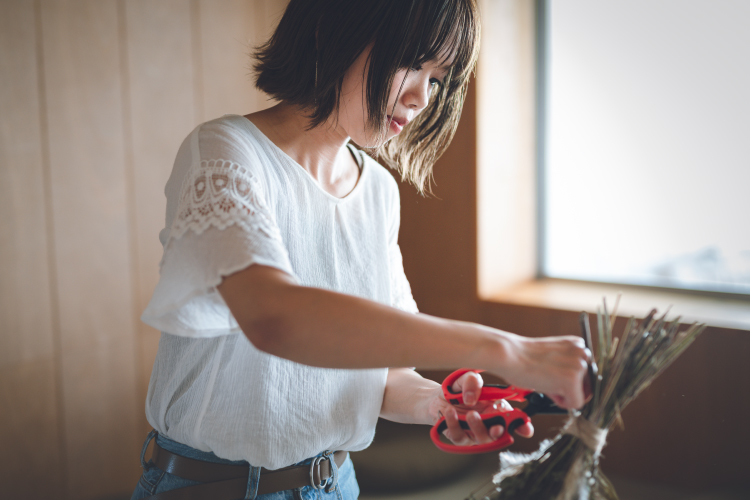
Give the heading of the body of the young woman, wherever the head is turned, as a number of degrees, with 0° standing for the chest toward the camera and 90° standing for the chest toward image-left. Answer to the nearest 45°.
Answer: approximately 315°

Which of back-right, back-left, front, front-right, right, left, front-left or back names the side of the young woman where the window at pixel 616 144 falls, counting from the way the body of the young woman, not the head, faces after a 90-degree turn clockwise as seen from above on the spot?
back

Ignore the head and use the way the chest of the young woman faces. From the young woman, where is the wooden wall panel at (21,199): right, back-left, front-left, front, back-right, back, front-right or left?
back

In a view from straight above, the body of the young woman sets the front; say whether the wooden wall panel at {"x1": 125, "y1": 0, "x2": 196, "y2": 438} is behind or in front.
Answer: behind
